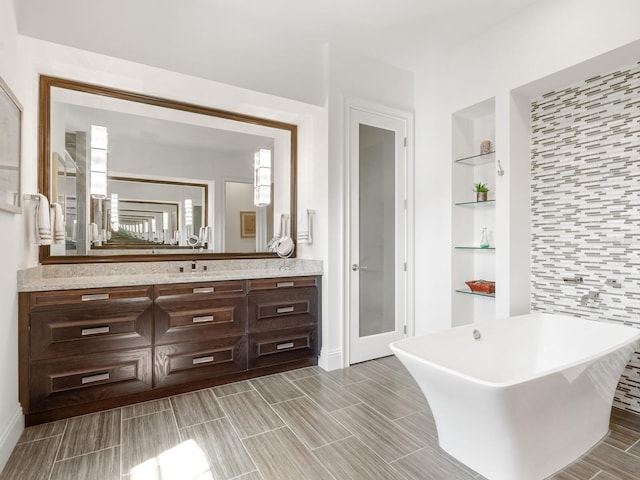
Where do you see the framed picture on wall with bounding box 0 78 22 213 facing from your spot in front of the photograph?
facing to the right of the viewer

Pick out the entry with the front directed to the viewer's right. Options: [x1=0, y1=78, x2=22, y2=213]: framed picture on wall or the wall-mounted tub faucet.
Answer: the framed picture on wall

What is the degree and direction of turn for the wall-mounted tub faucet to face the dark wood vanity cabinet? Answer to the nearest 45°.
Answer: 0° — it already faces it

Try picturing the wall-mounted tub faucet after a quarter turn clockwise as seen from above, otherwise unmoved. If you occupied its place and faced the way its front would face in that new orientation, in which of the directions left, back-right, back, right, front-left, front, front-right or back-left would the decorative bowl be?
front-left

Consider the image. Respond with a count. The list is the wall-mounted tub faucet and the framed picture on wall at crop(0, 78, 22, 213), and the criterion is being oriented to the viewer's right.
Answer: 1

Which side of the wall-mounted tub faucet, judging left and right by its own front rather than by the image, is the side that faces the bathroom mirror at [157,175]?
front

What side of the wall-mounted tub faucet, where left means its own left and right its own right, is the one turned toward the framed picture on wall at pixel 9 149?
front
